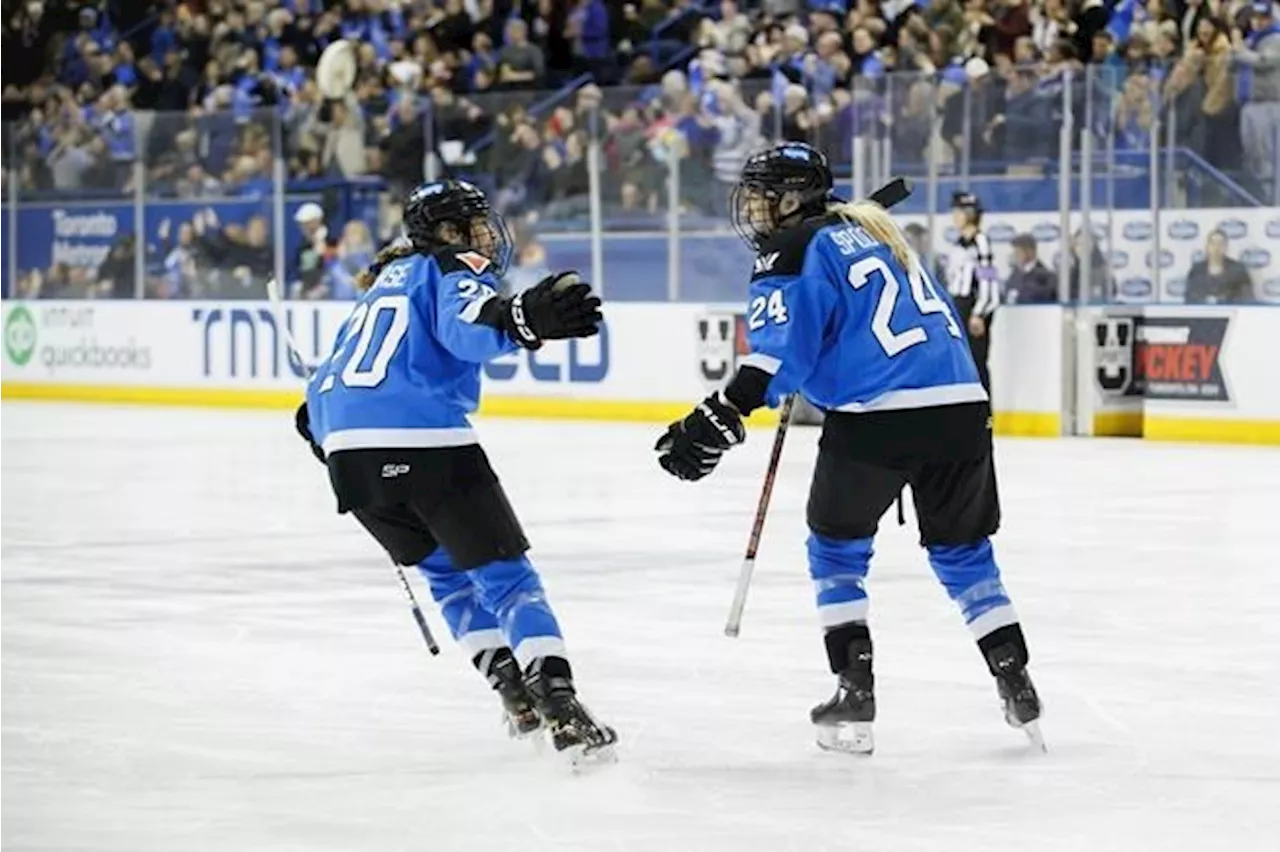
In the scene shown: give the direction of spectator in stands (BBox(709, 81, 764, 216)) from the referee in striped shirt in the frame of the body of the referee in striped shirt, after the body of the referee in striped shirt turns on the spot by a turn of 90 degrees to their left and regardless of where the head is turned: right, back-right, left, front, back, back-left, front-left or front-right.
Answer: back

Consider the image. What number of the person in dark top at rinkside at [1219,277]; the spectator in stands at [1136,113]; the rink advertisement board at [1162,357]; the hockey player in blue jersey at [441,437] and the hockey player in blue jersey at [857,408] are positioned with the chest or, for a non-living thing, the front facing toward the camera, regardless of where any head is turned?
3

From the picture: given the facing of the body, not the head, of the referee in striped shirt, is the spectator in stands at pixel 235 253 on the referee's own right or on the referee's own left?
on the referee's own right

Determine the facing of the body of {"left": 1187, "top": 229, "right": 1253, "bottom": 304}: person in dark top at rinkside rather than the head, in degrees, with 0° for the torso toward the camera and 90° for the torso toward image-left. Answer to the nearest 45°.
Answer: approximately 0°

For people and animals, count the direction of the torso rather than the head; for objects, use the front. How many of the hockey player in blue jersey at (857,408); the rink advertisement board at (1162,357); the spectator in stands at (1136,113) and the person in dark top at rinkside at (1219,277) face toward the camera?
3

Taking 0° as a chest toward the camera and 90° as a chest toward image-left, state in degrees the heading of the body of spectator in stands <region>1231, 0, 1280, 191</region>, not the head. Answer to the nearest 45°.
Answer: approximately 45°

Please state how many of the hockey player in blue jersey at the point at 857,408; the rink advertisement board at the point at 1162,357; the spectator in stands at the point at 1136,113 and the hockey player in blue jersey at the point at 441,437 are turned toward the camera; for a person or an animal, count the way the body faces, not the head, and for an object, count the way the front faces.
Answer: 2
